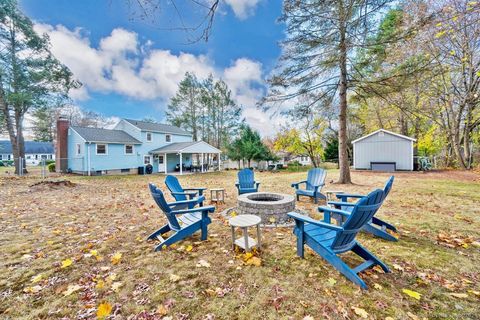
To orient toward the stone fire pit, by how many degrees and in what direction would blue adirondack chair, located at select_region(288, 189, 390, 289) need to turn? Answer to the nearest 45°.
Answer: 0° — it already faces it

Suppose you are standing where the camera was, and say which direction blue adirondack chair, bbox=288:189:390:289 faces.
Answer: facing away from the viewer and to the left of the viewer

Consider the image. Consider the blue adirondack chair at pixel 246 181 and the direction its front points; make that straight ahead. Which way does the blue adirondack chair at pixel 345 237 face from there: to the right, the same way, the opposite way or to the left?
the opposite way

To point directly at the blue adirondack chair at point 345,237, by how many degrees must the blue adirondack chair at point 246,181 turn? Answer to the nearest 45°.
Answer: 0° — it already faces it

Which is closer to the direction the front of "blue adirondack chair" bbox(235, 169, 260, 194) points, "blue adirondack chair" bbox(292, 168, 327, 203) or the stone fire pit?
the stone fire pit

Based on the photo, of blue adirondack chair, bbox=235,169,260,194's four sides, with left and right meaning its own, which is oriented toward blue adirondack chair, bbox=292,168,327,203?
left

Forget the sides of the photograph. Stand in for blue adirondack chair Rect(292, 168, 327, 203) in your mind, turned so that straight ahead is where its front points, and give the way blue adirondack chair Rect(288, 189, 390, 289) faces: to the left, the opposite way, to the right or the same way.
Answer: to the right

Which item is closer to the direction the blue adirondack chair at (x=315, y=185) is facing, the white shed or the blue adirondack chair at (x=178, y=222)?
the blue adirondack chair

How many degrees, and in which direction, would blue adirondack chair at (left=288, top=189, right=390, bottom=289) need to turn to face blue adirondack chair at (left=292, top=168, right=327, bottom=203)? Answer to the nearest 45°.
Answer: approximately 45° to its right

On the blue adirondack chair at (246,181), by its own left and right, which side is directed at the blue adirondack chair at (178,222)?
front

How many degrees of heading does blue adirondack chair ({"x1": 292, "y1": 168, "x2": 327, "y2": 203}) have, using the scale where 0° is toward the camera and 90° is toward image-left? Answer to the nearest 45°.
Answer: approximately 45°

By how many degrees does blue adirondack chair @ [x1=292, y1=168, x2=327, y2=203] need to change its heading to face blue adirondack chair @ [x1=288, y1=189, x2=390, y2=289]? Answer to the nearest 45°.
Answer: approximately 45° to its left

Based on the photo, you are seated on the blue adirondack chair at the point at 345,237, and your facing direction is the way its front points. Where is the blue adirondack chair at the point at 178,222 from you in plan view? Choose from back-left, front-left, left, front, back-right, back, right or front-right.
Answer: front-left

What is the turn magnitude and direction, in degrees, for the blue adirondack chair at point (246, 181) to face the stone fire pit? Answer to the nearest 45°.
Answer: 0° — it already faces it

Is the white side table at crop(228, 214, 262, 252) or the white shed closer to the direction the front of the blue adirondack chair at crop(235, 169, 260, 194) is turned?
the white side table

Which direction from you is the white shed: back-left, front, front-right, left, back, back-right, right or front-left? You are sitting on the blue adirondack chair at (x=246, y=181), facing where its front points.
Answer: back-left

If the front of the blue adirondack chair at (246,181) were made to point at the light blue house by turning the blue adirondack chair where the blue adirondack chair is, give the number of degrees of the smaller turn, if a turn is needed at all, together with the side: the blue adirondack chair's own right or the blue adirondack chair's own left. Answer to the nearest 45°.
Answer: approximately 135° to the blue adirondack chair's own right

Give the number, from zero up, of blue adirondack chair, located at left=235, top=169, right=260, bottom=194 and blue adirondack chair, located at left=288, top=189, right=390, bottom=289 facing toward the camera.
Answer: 1
